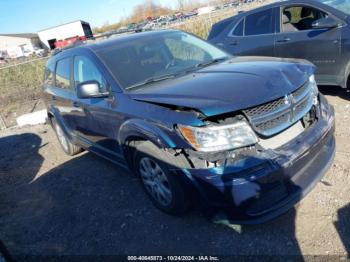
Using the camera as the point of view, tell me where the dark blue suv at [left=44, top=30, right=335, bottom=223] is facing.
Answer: facing the viewer and to the right of the viewer
